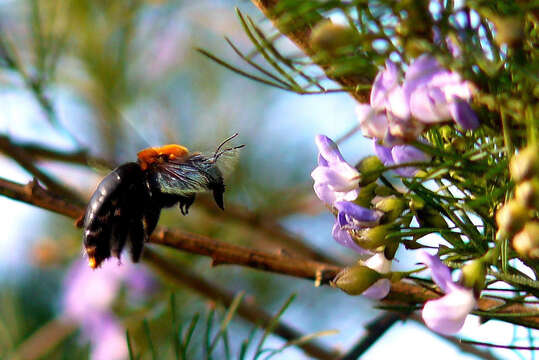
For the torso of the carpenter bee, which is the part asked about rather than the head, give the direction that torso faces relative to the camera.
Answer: to the viewer's right

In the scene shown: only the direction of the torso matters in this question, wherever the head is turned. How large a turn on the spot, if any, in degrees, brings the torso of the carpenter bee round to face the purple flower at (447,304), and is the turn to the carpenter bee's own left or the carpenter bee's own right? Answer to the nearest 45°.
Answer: approximately 45° to the carpenter bee's own right
